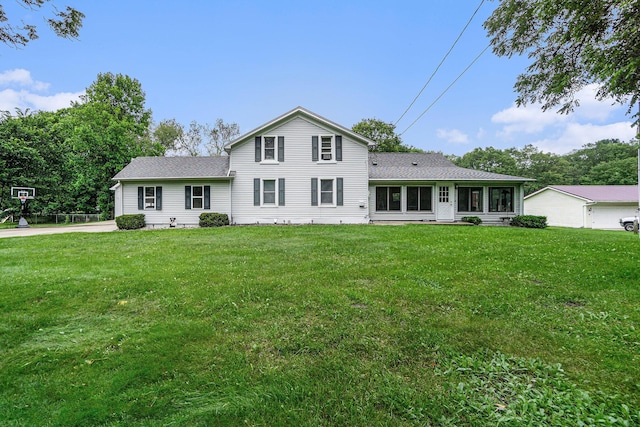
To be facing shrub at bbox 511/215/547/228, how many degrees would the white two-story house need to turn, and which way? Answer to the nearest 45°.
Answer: approximately 90° to its left

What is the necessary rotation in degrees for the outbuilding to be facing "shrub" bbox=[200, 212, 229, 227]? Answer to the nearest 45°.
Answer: approximately 90° to its right

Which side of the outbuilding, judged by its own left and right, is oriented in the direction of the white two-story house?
right

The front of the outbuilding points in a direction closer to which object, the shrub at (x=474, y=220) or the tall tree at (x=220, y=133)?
the shrub

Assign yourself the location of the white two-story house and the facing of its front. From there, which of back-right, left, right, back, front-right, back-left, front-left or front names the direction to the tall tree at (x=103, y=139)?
back-right

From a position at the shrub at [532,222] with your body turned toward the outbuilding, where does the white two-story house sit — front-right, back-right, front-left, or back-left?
back-left

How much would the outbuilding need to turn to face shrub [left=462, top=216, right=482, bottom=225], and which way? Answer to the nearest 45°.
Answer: approximately 45° to its right

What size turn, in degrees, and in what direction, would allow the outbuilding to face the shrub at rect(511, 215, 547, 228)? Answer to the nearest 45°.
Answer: approximately 45° to its right

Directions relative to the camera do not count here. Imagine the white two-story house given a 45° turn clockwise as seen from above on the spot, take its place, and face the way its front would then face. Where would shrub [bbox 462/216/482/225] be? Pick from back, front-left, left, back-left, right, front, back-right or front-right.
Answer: back-left

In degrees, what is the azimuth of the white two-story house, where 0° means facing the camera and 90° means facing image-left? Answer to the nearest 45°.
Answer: approximately 0°

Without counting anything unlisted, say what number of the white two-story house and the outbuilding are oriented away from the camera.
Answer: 0

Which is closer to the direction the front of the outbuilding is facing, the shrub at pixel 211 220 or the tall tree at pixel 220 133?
the shrub
